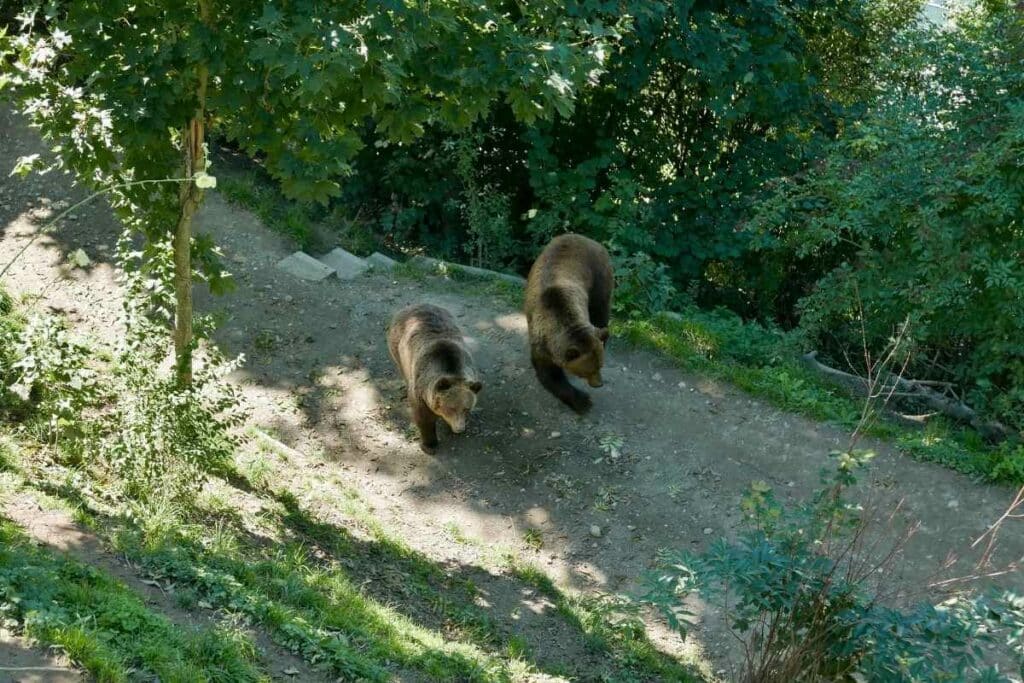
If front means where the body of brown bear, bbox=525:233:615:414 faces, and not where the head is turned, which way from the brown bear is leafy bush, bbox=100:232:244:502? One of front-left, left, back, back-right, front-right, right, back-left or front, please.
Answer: front-right

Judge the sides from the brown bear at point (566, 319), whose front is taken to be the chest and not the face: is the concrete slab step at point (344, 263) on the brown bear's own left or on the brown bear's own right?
on the brown bear's own right

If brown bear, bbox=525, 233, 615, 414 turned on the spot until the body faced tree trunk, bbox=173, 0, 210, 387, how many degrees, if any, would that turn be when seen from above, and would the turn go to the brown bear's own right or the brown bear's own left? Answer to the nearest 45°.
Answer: approximately 45° to the brown bear's own right

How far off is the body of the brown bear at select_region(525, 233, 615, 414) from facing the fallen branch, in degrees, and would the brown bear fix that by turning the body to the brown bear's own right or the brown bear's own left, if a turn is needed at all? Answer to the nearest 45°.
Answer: approximately 90° to the brown bear's own left

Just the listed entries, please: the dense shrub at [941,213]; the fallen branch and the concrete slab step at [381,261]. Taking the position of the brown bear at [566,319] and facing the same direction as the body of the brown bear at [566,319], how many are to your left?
2

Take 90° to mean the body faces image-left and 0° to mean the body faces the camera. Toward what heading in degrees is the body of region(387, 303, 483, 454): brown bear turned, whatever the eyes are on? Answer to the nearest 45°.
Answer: approximately 315°

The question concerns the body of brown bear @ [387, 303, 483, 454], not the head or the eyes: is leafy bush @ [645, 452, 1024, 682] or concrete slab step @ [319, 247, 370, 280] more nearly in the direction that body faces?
the leafy bush

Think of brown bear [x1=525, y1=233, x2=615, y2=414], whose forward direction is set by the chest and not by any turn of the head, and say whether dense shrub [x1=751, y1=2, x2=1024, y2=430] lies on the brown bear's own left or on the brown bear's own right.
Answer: on the brown bear's own left

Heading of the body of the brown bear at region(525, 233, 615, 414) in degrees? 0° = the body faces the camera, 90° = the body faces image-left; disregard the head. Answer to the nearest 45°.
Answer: approximately 0°

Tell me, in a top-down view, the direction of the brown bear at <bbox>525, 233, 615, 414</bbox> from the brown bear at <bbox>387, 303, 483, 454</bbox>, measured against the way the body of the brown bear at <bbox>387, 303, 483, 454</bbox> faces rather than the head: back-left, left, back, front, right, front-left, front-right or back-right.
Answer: left

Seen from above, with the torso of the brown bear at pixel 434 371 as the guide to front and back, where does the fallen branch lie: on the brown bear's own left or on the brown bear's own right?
on the brown bear's own left

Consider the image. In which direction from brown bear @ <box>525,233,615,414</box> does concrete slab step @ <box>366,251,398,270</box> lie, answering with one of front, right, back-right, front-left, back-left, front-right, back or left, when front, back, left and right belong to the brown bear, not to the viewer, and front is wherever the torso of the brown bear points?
back-right
